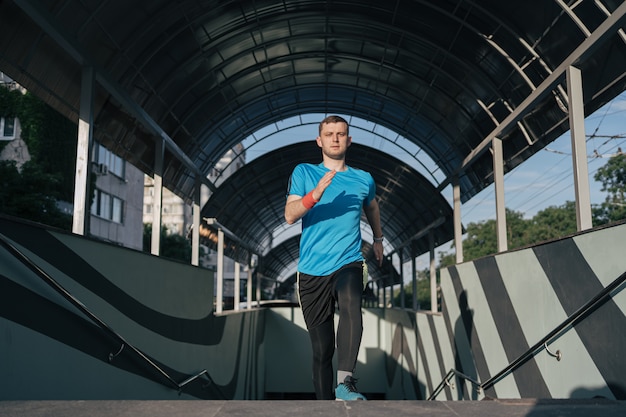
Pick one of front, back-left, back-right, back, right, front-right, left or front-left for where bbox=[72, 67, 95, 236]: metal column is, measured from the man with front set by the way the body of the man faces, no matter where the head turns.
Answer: back-right

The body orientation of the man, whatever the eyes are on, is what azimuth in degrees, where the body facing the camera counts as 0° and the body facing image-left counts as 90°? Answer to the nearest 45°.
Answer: approximately 0°

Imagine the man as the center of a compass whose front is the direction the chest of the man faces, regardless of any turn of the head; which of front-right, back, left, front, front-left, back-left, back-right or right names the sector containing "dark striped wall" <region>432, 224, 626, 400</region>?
back-left

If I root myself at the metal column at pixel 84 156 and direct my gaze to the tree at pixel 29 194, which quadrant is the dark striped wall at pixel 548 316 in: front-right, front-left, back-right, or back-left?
back-right

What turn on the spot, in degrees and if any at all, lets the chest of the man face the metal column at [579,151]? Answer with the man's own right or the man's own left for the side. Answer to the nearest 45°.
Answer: approximately 135° to the man's own left

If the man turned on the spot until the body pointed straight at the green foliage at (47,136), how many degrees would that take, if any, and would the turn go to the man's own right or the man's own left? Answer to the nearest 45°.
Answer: approximately 135° to the man's own right
